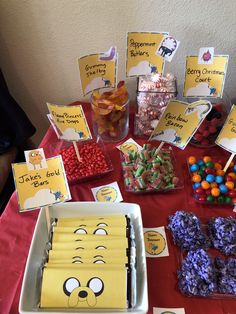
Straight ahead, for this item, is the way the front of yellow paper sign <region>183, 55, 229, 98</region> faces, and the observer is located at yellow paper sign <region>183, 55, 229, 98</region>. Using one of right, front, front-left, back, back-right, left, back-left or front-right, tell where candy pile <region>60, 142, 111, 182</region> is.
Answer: front-right

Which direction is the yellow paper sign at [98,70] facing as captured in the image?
toward the camera

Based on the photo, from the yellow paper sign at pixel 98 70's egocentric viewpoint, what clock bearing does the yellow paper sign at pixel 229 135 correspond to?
the yellow paper sign at pixel 229 135 is roughly at 10 o'clock from the yellow paper sign at pixel 98 70.

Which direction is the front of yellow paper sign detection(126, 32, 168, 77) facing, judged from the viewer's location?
facing the viewer

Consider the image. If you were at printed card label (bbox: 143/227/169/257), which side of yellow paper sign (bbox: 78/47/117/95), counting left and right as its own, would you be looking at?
front

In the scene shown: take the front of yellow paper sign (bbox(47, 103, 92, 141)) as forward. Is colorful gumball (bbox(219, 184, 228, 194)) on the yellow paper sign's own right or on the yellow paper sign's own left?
on the yellow paper sign's own left

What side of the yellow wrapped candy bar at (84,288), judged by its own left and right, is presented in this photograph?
front
